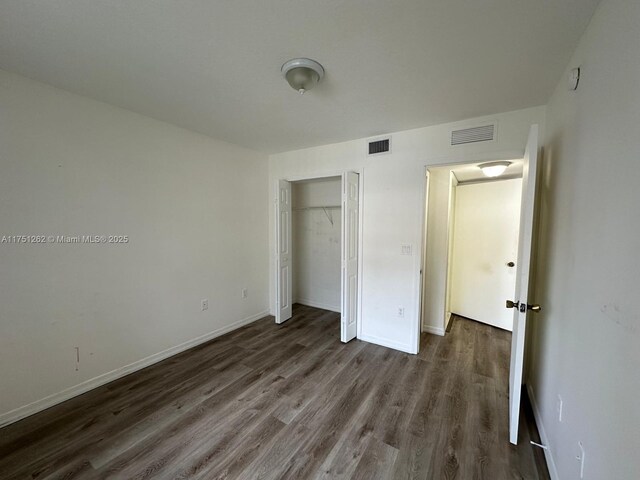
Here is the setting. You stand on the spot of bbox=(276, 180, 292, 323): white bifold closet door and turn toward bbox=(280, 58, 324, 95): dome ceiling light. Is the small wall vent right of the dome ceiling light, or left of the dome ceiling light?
left

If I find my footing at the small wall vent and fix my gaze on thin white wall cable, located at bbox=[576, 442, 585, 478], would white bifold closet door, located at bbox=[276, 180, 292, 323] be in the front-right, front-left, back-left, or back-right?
back-right
